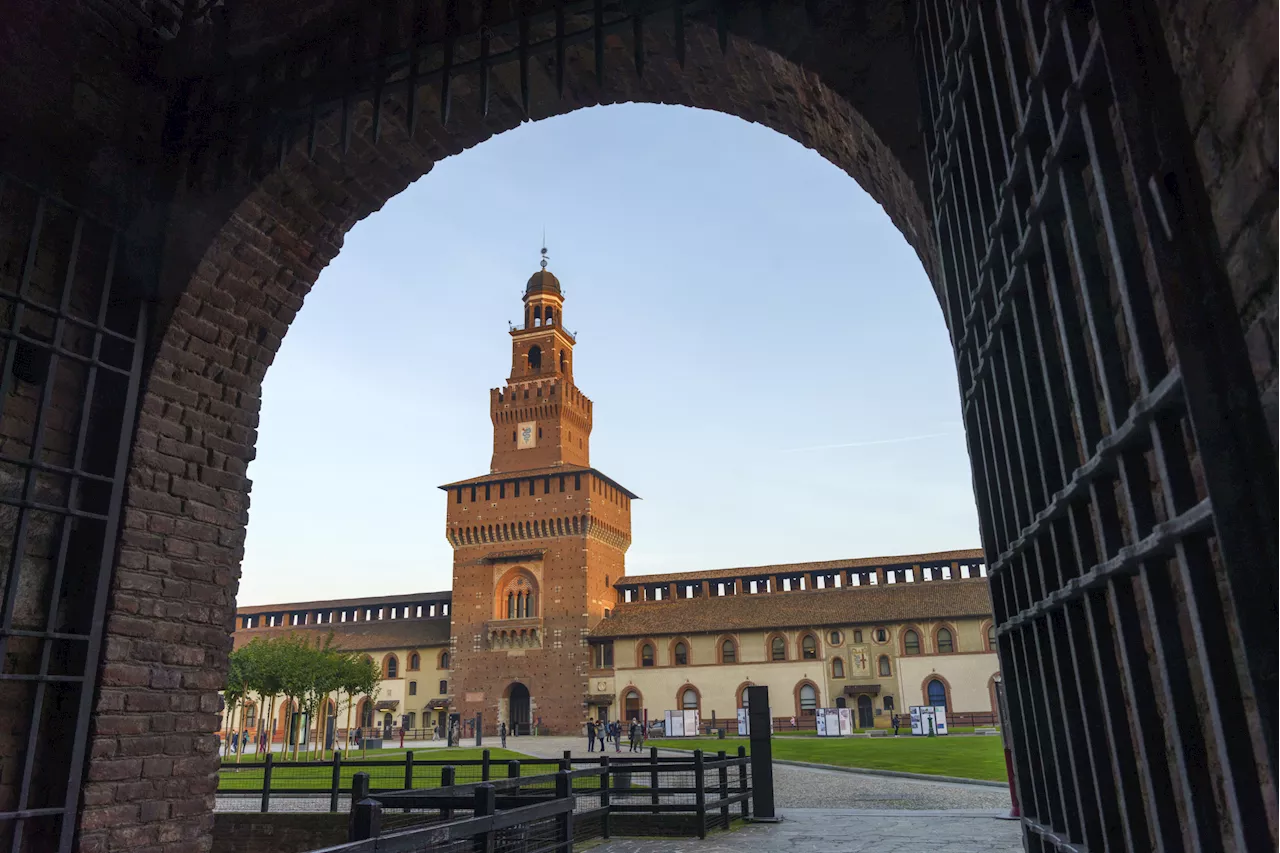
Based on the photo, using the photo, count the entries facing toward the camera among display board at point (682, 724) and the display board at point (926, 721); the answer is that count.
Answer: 2

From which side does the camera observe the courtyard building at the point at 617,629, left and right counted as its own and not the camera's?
front

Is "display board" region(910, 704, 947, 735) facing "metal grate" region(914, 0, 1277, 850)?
yes

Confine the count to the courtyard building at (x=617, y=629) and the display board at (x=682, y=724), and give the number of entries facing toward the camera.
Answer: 2

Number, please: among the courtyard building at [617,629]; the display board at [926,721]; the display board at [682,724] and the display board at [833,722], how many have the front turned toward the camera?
4

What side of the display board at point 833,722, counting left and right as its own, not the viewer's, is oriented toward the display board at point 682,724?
right

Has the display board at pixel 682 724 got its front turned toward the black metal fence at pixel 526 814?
yes

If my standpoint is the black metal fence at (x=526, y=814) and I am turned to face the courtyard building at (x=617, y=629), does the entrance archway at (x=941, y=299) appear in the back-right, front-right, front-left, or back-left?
back-right

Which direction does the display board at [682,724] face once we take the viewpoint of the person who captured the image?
facing the viewer

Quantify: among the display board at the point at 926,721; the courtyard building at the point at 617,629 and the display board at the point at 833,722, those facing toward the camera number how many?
3

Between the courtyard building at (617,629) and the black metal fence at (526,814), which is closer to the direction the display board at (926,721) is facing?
the black metal fence

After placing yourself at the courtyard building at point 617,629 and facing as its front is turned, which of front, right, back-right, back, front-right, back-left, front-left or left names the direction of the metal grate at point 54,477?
front
